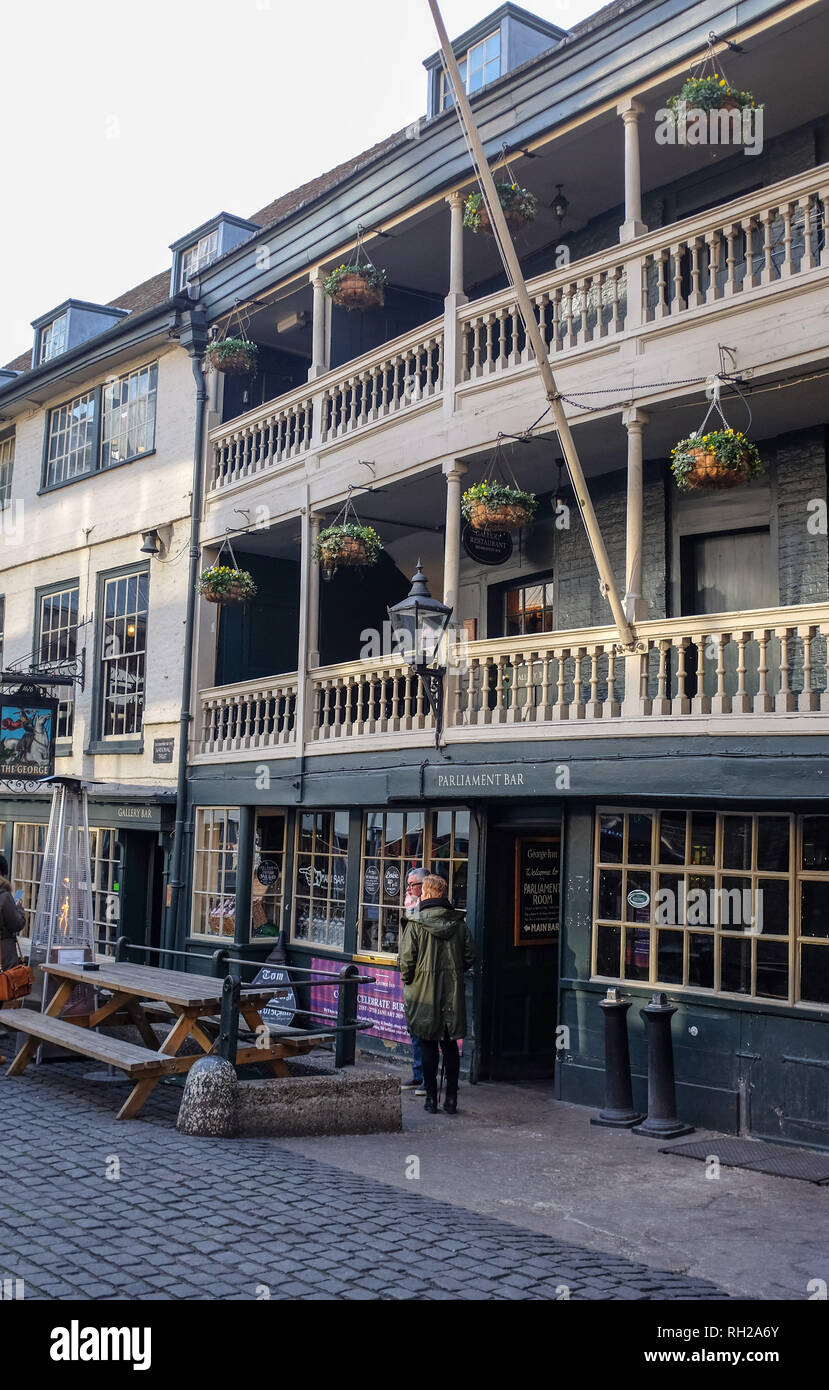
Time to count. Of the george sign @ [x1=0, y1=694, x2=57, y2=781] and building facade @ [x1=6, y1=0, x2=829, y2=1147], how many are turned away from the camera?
0

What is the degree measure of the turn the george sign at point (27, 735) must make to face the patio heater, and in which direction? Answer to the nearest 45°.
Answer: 0° — it already faces it

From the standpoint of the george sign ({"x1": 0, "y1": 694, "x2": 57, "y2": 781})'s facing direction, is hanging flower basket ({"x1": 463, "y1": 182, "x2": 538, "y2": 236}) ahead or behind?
ahead

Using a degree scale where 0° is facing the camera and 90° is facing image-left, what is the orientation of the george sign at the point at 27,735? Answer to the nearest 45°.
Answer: approximately 0°

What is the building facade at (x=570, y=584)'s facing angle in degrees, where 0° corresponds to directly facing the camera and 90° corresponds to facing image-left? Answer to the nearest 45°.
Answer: approximately 45°

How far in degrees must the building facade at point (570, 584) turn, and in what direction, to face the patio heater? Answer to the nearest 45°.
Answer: approximately 45° to its right

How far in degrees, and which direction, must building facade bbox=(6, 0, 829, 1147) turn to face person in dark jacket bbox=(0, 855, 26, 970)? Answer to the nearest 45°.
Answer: approximately 45° to its right

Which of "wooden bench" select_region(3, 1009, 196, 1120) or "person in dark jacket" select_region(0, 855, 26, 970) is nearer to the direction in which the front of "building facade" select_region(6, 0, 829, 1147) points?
the wooden bench
